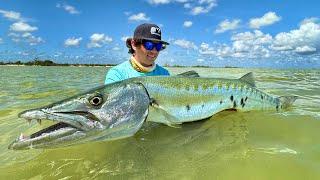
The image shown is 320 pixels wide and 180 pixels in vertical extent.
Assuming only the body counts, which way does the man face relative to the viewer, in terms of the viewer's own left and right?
facing the viewer and to the right of the viewer
